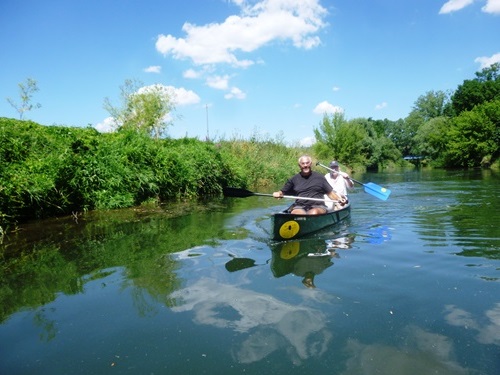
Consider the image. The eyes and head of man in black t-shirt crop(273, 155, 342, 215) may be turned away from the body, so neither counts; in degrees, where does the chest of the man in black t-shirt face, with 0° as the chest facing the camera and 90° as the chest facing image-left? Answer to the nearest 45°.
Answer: approximately 0°

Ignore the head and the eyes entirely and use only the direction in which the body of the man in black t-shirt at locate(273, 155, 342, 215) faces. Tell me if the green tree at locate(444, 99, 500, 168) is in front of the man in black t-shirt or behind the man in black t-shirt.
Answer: behind
